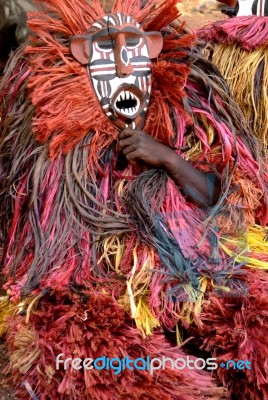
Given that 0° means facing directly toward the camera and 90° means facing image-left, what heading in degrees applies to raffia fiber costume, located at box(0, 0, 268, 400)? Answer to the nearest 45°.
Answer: approximately 0°

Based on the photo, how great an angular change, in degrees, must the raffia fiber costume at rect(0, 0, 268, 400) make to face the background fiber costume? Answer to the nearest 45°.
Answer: approximately 135° to its left
